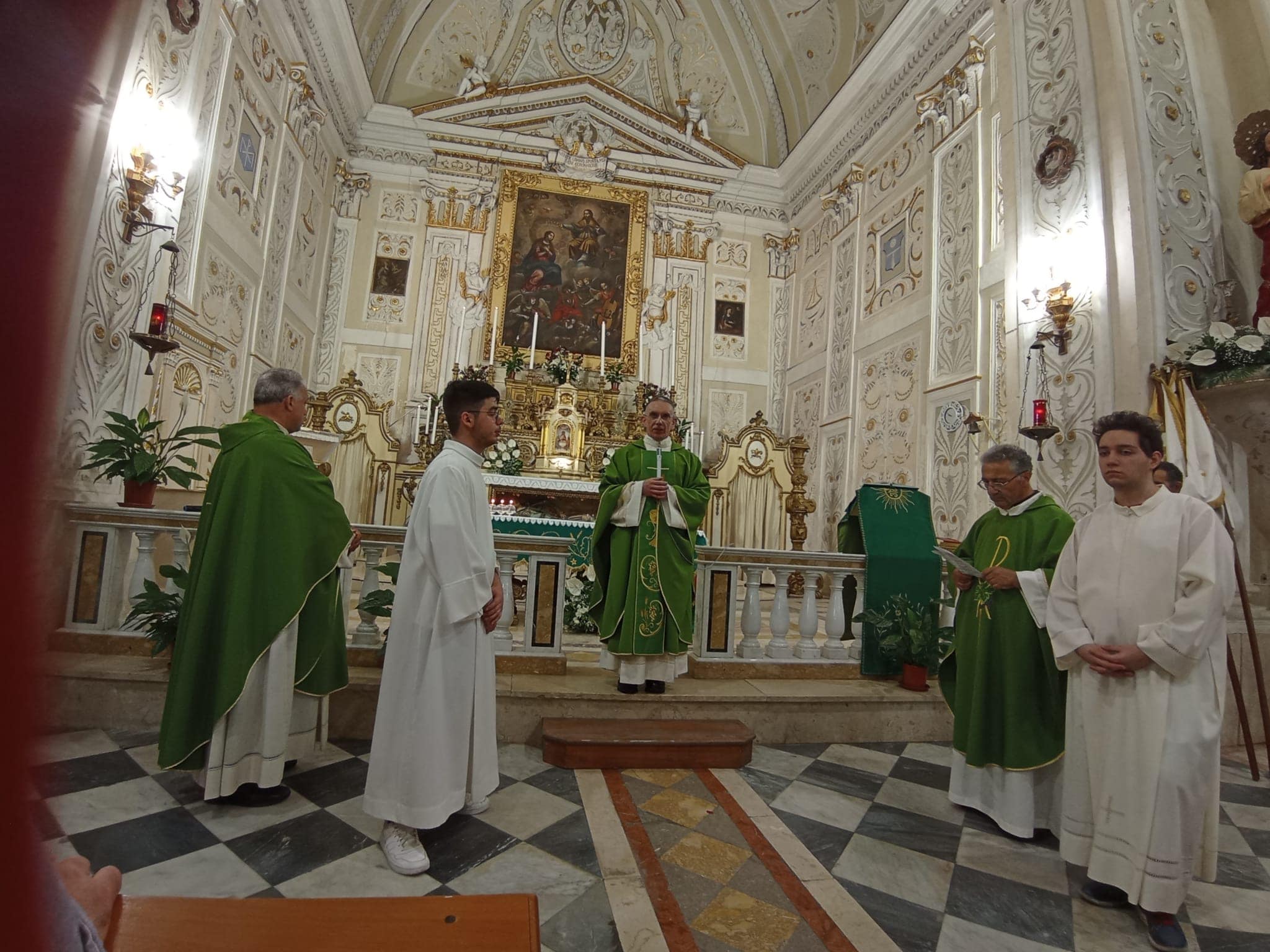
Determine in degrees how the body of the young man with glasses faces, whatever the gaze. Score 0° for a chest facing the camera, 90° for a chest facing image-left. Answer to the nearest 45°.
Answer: approximately 270°

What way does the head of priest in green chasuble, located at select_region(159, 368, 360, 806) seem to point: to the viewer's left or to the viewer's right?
to the viewer's right

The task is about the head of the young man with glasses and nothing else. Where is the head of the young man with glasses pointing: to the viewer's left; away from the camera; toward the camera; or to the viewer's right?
to the viewer's right

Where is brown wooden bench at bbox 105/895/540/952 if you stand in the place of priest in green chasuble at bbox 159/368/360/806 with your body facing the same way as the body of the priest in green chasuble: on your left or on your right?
on your right

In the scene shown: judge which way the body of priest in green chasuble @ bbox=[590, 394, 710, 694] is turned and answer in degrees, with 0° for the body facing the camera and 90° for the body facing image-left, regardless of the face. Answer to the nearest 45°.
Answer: approximately 0°

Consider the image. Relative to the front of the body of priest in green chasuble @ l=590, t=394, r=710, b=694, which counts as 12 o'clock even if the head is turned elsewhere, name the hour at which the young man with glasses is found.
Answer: The young man with glasses is roughly at 1 o'clock from the priest in green chasuble.

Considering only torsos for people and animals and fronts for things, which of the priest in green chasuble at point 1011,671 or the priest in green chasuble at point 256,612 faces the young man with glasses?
the priest in green chasuble at point 1011,671

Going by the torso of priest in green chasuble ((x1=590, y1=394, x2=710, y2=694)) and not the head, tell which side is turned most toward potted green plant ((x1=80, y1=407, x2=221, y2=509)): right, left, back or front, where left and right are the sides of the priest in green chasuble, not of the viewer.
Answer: right

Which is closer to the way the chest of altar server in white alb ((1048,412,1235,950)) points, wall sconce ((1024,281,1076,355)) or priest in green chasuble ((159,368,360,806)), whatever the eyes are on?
the priest in green chasuble

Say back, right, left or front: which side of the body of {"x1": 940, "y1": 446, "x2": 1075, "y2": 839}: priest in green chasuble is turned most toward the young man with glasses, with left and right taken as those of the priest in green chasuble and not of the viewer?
front

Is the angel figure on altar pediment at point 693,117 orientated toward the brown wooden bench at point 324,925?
yes
